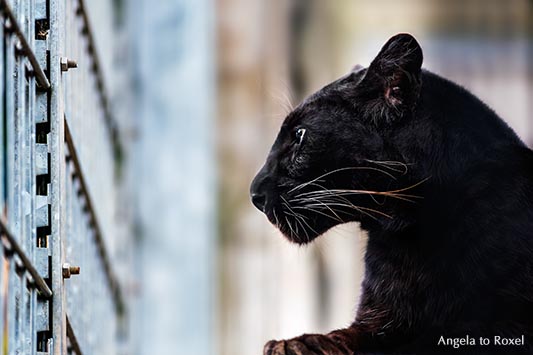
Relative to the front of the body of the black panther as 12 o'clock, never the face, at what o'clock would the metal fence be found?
The metal fence is roughly at 11 o'clock from the black panther.

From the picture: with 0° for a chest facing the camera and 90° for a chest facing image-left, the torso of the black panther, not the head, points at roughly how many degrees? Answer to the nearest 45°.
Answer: approximately 90°
